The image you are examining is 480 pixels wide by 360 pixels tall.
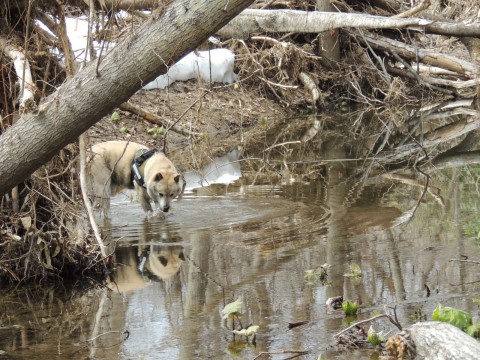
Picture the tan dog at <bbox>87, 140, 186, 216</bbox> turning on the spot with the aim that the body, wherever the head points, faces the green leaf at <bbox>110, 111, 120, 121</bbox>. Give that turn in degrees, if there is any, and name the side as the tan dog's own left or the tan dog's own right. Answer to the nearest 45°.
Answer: approximately 135° to the tan dog's own left

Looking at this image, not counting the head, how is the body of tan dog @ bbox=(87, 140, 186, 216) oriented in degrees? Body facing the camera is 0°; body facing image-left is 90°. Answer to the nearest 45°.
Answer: approximately 315°

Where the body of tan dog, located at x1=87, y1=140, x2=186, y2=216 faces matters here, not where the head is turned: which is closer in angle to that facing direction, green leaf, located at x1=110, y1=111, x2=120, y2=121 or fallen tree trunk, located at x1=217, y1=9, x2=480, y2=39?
the fallen tree trunk

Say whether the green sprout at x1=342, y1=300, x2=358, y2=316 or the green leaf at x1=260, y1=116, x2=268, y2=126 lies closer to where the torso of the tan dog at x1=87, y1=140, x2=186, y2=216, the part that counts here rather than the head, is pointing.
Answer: the green sprout

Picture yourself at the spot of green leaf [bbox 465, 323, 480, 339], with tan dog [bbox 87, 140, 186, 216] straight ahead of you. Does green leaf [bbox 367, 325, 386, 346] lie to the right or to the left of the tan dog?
left

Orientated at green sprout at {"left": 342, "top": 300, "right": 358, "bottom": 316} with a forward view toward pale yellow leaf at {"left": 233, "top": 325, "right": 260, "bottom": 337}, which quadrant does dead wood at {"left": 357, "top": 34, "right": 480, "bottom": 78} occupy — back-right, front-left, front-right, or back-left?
back-right

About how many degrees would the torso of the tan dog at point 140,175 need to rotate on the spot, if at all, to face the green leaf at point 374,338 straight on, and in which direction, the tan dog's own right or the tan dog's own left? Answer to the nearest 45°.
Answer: approximately 45° to the tan dog's own right

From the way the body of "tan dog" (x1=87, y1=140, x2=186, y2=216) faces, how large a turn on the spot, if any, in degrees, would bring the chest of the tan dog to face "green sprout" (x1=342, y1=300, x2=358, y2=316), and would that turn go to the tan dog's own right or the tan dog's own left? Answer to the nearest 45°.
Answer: approximately 45° to the tan dog's own right
